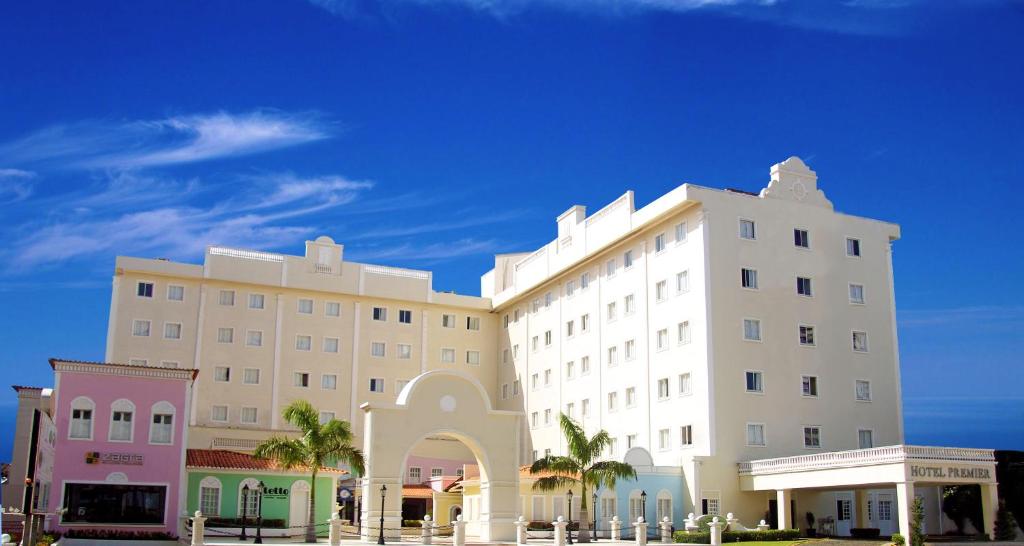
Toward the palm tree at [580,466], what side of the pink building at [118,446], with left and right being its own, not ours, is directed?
left

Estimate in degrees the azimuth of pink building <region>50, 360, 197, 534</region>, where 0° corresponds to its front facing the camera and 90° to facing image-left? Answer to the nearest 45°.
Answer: approximately 0°

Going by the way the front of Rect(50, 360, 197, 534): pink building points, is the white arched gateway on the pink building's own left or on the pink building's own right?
on the pink building's own left

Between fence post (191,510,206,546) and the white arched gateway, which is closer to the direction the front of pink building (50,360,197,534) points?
the fence post

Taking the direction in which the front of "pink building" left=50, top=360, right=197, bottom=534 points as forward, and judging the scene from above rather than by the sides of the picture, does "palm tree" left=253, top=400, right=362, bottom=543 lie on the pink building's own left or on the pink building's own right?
on the pink building's own left
